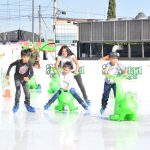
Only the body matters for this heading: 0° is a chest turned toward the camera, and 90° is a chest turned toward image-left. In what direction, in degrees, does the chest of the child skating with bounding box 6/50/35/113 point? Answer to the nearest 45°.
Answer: approximately 0°

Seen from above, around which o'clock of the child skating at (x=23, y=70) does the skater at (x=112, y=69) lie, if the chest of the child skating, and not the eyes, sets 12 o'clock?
The skater is roughly at 10 o'clock from the child skating.
